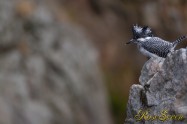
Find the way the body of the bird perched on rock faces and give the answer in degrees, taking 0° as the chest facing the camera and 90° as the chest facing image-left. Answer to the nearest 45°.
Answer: approximately 90°
